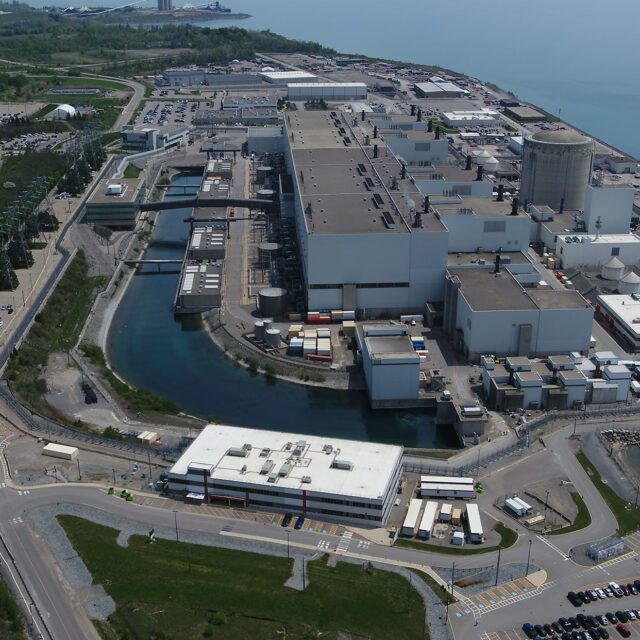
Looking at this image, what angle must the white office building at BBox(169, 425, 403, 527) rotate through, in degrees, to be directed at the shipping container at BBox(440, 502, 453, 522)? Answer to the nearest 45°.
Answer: approximately 90° to its left

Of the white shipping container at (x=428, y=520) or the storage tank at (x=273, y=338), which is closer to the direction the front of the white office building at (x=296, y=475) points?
the white shipping container

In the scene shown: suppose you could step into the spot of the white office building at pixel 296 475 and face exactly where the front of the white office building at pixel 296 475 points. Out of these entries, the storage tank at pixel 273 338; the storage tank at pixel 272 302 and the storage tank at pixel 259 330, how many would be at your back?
3

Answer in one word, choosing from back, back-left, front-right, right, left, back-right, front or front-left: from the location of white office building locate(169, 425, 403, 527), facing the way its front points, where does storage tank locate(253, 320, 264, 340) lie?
back

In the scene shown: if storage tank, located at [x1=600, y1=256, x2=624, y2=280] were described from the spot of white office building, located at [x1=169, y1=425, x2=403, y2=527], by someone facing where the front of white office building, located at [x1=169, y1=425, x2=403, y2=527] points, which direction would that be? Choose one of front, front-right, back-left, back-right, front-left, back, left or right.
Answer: back-left

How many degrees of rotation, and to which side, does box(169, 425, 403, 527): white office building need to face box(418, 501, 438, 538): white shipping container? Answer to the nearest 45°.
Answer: approximately 45° to its left

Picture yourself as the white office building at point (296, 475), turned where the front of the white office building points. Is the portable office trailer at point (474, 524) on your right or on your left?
on your left

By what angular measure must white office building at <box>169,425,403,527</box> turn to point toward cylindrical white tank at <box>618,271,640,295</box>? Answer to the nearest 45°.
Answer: approximately 135° to its left

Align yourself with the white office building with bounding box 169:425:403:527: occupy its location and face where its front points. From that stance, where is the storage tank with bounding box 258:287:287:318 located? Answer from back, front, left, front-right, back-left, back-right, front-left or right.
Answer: back

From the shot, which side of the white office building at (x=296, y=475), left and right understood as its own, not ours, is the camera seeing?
front

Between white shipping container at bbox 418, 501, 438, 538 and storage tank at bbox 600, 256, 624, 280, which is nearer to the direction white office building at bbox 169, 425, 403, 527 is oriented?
the white shipping container

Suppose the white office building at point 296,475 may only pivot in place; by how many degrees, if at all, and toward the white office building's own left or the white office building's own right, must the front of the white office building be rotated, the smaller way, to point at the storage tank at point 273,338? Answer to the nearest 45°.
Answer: approximately 180°

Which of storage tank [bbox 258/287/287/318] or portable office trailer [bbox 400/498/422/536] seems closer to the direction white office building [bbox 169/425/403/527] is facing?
the portable office trailer

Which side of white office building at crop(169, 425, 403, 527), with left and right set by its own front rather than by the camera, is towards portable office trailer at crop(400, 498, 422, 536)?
left
